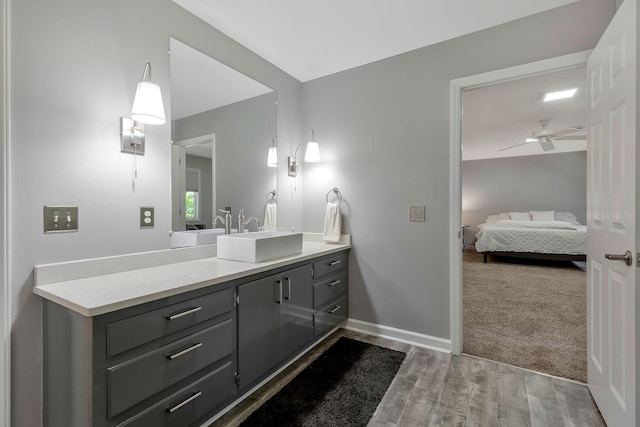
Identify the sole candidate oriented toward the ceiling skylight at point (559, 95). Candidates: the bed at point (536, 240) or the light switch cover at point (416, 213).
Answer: the bed

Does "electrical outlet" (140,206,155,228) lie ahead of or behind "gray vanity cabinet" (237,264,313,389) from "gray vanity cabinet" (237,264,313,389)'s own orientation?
behind

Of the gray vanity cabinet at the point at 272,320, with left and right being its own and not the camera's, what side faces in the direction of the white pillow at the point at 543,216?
left

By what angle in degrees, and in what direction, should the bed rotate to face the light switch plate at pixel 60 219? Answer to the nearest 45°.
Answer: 0° — it already faces it

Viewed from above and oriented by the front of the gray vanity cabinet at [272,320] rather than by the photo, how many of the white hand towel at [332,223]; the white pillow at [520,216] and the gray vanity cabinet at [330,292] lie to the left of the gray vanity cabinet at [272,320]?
3

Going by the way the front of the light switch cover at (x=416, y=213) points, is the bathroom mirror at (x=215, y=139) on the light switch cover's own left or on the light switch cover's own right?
on the light switch cover's own right

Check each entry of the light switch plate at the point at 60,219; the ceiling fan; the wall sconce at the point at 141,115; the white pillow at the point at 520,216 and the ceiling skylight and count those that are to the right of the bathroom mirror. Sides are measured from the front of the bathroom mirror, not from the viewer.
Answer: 2

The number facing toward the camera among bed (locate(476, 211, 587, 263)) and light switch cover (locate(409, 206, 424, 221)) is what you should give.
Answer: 2
